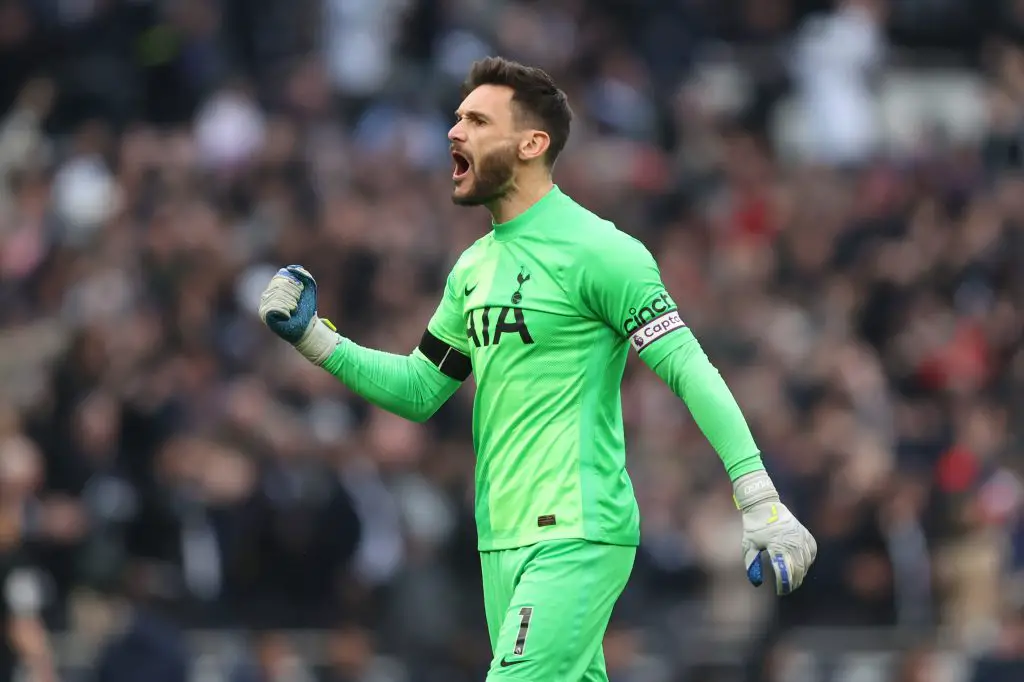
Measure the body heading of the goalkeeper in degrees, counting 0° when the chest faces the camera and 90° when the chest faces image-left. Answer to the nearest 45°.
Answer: approximately 45°

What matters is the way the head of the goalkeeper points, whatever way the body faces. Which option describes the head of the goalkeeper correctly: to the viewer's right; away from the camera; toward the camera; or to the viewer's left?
to the viewer's left
